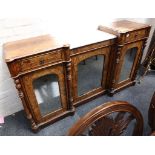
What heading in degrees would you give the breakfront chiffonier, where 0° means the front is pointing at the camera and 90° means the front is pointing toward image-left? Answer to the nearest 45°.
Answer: approximately 315°
